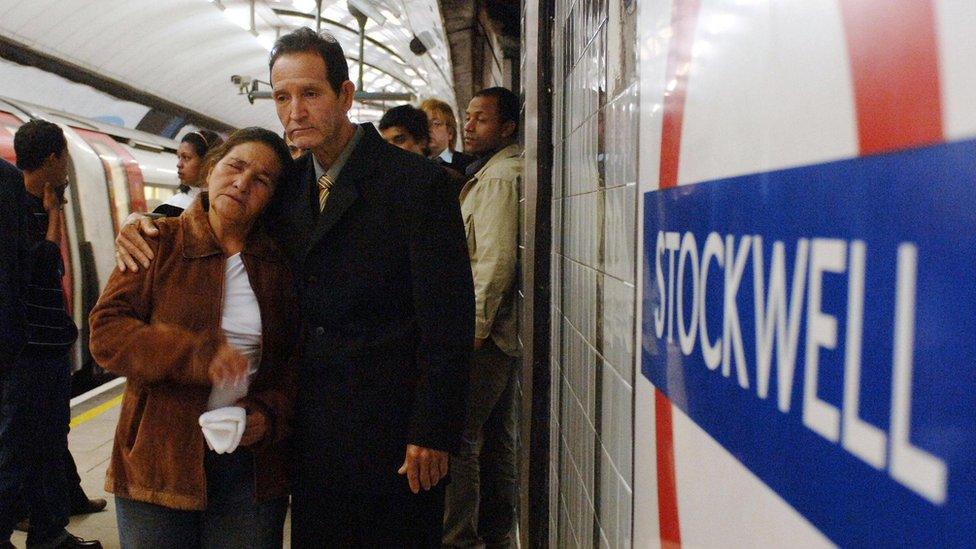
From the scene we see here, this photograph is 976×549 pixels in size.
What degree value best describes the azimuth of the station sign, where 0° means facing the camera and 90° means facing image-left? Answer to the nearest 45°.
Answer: approximately 45°

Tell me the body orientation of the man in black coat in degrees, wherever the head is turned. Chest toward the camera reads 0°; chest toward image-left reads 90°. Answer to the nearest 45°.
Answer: approximately 45°

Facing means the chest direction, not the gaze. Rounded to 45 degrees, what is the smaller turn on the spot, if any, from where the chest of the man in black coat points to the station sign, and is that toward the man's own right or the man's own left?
approximately 45° to the man's own left

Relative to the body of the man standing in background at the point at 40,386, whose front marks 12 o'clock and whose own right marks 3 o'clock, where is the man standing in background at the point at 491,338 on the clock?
the man standing in background at the point at 491,338 is roughly at 1 o'clock from the man standing in background at the point at 40,386.

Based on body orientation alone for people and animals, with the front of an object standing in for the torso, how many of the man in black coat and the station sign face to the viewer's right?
0

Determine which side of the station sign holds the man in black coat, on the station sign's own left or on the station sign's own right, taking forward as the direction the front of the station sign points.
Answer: on the station sign's own right
